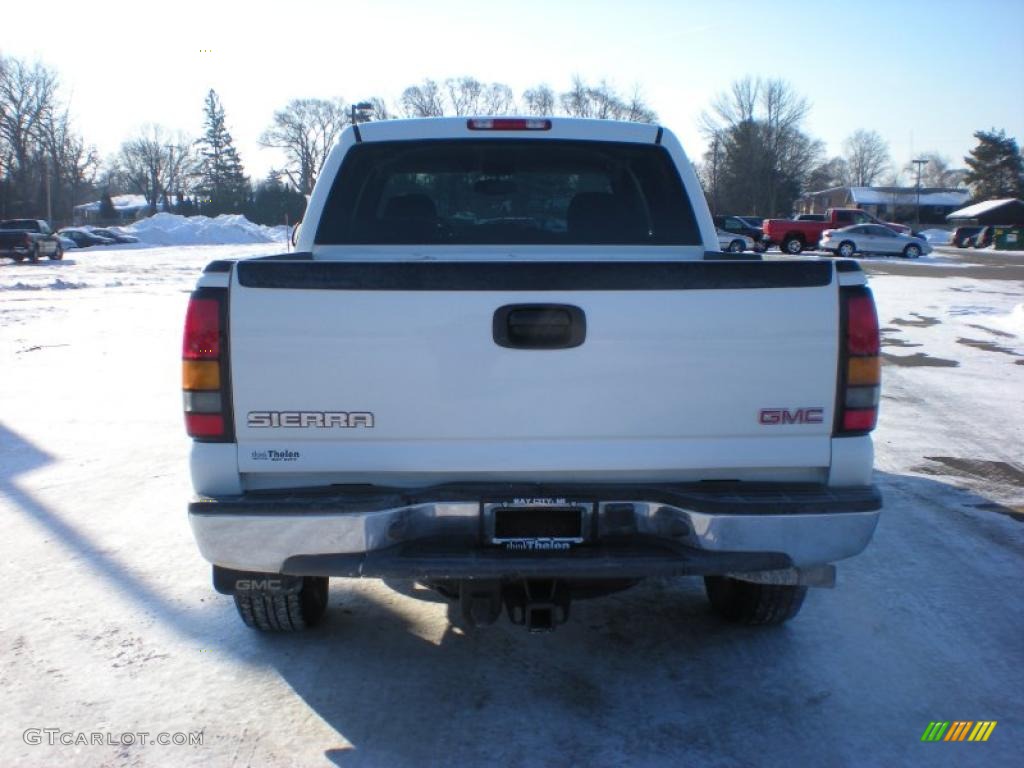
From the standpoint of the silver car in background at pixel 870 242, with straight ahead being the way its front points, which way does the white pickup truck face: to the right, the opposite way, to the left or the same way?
to the left

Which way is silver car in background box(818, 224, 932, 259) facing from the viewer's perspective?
to the viewer's right

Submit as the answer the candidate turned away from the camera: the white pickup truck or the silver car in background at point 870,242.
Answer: the white pickup truck

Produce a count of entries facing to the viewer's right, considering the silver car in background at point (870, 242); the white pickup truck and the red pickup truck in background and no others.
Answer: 2

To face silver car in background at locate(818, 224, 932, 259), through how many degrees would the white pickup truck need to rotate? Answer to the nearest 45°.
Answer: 0° — it already faces it

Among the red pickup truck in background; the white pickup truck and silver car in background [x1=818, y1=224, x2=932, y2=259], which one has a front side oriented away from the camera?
the white pickup truck

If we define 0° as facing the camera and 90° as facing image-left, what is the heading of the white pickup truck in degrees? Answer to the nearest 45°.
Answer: approximately 180°

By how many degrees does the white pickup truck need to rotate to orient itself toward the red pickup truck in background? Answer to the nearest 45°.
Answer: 0° — it already faces it

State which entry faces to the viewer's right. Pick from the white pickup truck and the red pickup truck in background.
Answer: the red pickup truck in background

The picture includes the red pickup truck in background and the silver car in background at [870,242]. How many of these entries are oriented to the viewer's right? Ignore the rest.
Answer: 2

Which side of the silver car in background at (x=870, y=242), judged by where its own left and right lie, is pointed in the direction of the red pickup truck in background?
back

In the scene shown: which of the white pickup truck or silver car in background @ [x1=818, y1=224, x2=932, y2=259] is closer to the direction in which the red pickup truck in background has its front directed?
the silver car in background

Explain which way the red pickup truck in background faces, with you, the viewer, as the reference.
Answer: facing to the right of the viewer

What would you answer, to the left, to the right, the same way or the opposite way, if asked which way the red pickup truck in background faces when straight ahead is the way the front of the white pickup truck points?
to the right
